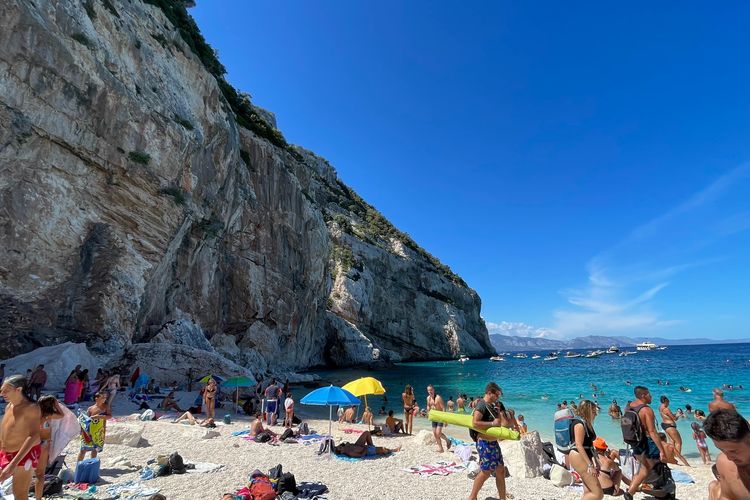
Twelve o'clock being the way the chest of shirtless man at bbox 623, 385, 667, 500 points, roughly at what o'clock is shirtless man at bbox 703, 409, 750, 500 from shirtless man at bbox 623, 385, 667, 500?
shirtless man at bbox 703, 409, 750, 500 is roughly at 3 o'clock from shirtless man at bbox 623, 385, 667, 500.
